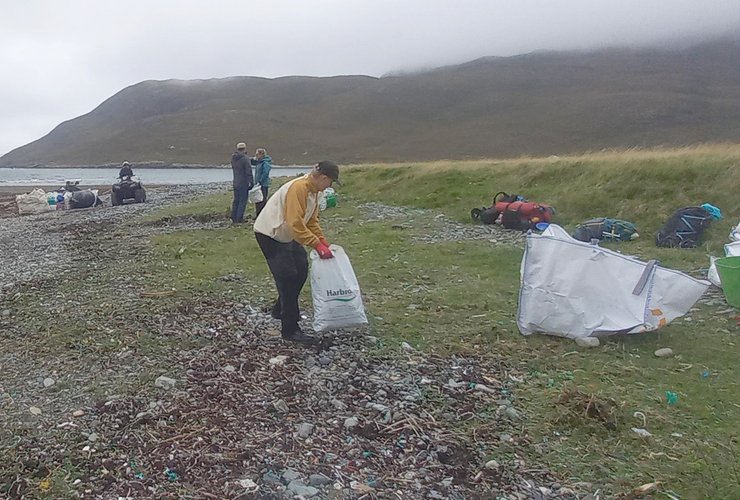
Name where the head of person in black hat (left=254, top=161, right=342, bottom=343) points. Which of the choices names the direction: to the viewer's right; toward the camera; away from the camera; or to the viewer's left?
to the viewer's right

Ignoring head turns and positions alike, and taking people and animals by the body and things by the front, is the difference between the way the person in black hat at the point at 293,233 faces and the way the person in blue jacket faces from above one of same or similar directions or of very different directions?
very different directions

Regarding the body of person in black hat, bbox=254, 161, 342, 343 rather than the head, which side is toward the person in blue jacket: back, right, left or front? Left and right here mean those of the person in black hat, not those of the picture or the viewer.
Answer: left

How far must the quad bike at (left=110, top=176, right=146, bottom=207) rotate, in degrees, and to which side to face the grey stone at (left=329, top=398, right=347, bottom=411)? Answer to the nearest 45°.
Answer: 0° — it already faces it

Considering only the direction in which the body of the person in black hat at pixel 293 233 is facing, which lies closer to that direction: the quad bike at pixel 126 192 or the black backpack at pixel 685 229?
the black backpack

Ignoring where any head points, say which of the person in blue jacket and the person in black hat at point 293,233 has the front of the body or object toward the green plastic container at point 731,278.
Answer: the person in black hat

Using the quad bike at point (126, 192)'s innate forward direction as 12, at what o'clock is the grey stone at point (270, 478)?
The grey stone is roughly at 12 o'clock from the quad bike.

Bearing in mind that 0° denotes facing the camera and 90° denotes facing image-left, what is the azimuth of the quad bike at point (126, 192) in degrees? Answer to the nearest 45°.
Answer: approximately 0°

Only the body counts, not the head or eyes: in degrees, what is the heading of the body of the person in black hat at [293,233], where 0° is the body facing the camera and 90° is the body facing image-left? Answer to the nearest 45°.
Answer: approximately 270°

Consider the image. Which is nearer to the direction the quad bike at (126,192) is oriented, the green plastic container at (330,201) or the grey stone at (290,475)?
the grey stone

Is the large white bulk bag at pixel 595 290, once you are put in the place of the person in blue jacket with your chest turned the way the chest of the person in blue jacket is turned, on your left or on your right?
on your left

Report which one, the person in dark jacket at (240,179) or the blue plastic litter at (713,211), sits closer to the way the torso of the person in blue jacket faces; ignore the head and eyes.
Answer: the person in dark jacket
